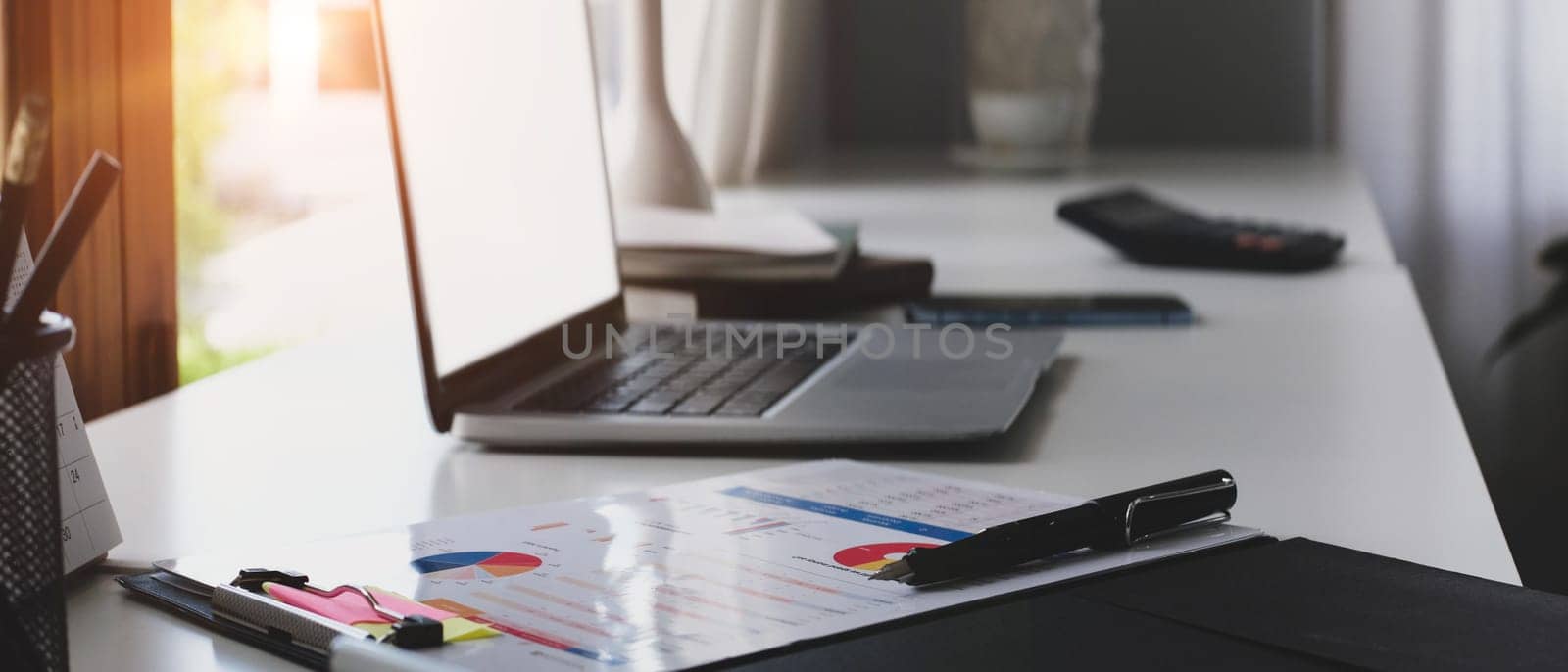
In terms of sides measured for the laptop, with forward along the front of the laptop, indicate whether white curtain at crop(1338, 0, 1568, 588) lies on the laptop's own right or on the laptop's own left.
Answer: on the laptop's own left

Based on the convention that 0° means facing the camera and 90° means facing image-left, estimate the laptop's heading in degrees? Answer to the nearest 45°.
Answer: approximately 270°

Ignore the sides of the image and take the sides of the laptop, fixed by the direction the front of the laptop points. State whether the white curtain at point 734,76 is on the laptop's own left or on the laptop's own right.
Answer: on the laptop's own left

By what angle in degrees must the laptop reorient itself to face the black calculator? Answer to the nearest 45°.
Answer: approximately 45° to its left
